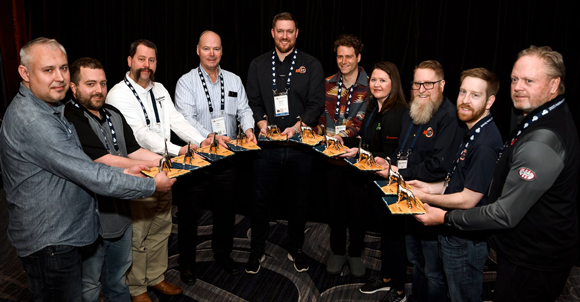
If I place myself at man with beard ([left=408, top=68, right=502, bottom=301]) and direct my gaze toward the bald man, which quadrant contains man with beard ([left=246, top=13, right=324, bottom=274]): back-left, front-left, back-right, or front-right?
front-right

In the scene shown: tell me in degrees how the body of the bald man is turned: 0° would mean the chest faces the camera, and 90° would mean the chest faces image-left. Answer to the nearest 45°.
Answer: approximately 315°

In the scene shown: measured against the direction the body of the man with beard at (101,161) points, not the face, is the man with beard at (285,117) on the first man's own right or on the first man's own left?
on the first man's own left

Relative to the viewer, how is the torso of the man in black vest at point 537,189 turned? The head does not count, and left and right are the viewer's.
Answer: facing to the left of the viewer

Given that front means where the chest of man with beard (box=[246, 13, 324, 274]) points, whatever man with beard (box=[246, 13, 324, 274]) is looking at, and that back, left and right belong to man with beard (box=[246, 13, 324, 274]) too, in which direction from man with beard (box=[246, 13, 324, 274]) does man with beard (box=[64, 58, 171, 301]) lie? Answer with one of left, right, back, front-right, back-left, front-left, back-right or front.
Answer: front-right

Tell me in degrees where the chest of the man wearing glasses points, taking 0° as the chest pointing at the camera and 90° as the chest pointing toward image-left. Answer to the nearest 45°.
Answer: approximately 45°

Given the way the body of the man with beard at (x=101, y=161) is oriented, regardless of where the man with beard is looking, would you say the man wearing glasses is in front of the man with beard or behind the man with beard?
in front

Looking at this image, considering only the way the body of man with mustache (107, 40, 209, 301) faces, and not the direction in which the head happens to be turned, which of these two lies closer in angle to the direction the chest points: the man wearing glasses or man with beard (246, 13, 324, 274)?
the man wearing glasses

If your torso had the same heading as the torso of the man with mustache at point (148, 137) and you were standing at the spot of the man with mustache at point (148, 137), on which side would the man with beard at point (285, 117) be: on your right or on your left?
on your left

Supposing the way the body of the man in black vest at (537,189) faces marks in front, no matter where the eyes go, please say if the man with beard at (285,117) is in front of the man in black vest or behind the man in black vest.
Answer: in front

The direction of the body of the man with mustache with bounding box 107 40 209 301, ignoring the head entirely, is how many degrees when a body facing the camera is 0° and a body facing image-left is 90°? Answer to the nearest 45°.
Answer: approximately 315°

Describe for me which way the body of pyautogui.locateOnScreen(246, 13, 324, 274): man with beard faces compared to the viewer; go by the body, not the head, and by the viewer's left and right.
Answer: facing the viewer

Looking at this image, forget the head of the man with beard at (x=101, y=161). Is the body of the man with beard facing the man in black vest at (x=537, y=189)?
yes

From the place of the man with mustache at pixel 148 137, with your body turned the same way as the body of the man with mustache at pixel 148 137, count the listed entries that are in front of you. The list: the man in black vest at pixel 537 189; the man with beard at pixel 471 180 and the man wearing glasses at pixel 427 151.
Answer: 3
